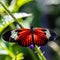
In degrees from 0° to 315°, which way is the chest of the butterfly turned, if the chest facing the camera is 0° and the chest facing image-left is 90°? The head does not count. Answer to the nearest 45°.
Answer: approximately 180°
